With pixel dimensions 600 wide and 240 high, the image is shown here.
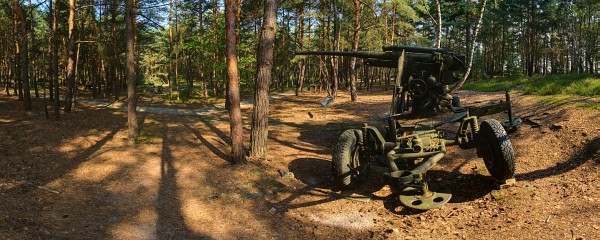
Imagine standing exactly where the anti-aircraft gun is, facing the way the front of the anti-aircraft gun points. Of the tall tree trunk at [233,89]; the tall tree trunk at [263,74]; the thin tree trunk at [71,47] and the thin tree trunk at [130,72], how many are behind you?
0

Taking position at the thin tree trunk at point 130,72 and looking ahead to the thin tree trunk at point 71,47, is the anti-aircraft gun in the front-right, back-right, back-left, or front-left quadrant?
back-right

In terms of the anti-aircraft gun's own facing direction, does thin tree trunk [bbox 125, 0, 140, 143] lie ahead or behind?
ahead

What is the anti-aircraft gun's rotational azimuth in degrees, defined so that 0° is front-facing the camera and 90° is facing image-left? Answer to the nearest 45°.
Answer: approximately 90°

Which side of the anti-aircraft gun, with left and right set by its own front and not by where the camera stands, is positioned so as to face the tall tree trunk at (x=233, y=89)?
front

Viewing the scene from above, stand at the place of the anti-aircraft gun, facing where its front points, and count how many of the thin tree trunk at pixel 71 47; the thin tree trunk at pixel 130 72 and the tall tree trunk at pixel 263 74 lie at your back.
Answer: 0

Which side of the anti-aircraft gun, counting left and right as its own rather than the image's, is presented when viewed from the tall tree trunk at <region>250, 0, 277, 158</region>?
front
